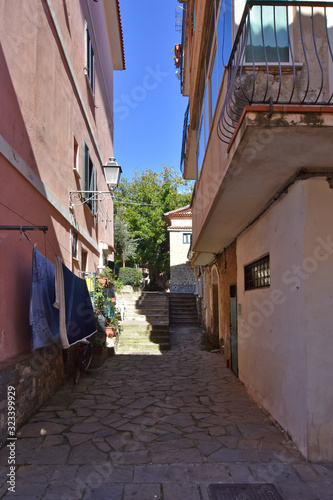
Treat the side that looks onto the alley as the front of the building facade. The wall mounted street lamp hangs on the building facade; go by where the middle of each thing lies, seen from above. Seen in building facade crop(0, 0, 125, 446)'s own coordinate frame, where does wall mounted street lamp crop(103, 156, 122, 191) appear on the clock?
The wall mounted street lamp is roughly at 10 o'clock from the building facade.

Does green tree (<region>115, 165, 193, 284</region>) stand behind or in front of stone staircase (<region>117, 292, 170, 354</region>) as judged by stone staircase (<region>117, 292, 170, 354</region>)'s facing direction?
behind

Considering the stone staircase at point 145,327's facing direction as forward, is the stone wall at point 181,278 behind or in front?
behind

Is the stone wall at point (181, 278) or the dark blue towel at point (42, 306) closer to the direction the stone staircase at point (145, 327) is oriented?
the dark blue towel

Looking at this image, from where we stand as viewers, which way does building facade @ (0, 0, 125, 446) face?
facing to the right of the viewer

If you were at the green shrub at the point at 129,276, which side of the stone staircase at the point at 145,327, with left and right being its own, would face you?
back

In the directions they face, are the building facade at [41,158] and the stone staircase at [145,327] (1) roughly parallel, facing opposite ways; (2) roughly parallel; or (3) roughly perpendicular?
roughly perpendicular

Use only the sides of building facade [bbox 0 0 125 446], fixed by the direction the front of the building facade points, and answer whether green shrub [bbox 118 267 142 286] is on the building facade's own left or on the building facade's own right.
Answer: on the building facade's own left

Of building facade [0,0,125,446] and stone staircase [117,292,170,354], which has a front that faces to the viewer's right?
the building facade
